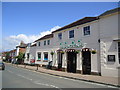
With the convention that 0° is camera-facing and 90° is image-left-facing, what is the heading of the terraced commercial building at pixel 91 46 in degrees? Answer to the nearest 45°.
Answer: approximately 45°

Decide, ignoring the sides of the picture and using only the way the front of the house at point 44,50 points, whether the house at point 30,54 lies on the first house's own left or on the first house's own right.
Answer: on the first house's own right
